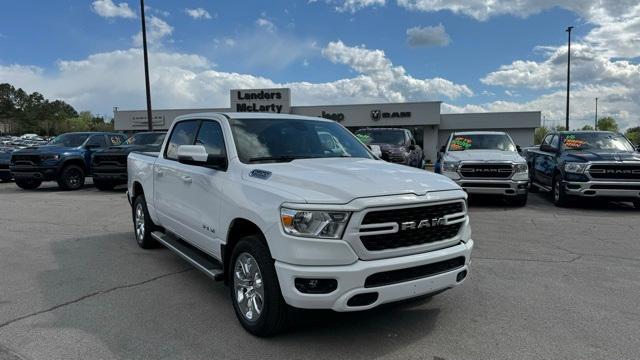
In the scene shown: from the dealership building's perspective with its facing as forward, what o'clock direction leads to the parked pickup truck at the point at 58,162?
The parked pickup truck is roughly at 1 o'clock from the dealership building.

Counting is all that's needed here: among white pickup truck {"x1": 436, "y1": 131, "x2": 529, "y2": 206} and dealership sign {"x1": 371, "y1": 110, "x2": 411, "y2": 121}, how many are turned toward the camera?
2

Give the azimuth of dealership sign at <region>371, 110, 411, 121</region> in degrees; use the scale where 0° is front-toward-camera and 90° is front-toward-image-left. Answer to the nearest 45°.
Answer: approximately 0°

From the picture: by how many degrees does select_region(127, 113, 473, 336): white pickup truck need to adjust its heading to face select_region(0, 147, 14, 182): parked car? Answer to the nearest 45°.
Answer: approximately 180°

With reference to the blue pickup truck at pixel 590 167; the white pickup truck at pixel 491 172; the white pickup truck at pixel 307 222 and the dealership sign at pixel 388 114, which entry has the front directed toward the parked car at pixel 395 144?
the dealership sign

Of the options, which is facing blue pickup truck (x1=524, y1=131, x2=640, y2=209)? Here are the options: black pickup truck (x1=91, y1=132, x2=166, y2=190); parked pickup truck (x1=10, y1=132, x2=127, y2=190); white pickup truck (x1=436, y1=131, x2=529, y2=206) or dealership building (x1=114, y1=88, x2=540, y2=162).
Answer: the dealership building

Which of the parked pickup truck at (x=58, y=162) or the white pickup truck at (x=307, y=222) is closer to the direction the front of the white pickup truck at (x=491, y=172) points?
the white pickup truck

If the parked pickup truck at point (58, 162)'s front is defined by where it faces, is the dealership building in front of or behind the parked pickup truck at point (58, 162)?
behind

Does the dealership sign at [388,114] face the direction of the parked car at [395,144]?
yes

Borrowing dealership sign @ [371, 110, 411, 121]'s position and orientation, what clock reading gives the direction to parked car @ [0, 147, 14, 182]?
The parked car is roughly at 1 o'clock from the dealership sign.

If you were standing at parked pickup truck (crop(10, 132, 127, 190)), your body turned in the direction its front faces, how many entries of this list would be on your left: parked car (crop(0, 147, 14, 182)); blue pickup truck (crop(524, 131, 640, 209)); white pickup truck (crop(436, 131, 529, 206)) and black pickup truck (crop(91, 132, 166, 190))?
3
